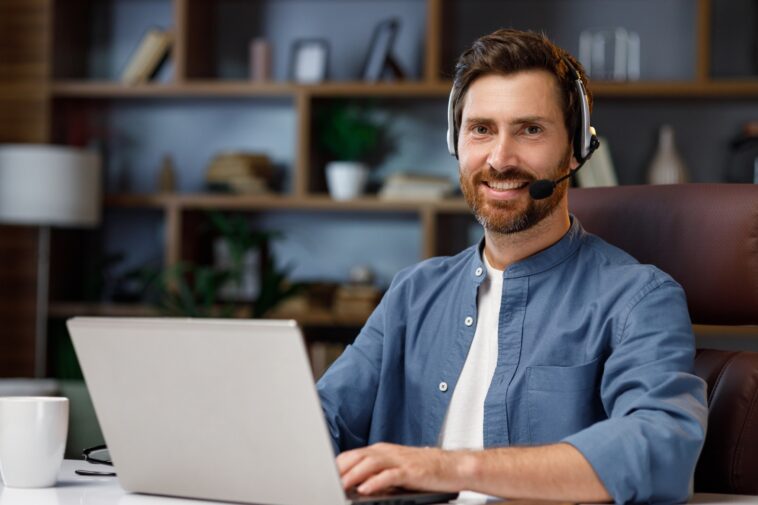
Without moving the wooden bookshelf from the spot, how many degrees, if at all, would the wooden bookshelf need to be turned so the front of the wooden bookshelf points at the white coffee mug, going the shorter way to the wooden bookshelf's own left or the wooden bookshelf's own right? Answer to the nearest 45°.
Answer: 0° — it already faces it

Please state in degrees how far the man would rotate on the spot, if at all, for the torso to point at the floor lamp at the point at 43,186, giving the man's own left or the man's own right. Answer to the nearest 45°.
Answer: approximately 90° to the man's own right

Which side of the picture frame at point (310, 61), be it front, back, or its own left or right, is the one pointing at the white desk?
front

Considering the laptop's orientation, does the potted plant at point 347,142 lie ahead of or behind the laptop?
ahead

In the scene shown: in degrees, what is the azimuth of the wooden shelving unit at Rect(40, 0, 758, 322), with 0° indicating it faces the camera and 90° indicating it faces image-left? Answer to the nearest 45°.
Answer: approximately 0°

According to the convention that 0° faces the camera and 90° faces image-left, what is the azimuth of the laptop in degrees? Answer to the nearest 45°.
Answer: approximately 225°

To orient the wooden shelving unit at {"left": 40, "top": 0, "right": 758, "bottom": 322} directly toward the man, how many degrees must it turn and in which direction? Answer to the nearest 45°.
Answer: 0° — it already faces them

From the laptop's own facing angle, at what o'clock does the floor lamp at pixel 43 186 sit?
The floor lamp is roughly at 10 o'clock from the laptop.

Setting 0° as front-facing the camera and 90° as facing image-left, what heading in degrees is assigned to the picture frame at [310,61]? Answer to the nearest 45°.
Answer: approximately 0°

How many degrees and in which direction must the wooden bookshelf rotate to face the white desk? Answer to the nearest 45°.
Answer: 0° — it already faces it

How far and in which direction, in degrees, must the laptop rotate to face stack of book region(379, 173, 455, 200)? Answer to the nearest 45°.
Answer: approximately 45° to its left
